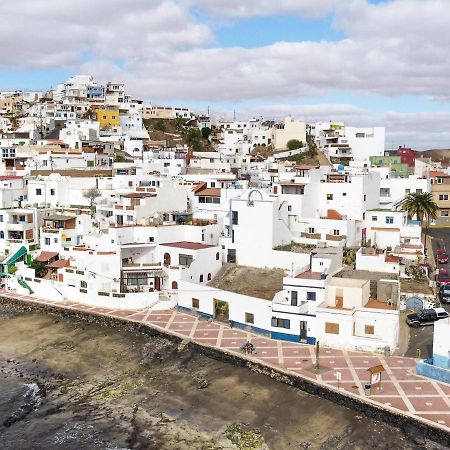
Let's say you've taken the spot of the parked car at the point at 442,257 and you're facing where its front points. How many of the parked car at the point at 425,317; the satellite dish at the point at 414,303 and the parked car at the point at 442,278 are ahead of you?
3

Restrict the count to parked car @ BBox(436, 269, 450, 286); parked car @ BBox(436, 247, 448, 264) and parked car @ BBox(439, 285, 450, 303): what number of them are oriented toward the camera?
3

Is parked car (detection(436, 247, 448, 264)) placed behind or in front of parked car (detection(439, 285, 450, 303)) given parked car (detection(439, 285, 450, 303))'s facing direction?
behind

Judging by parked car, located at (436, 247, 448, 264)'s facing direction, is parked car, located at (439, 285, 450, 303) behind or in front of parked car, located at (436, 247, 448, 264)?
in front

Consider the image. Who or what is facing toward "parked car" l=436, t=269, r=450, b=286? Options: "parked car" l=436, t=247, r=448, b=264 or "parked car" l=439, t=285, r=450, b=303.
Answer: "parked car" l=436, t=247, r=448, b=264

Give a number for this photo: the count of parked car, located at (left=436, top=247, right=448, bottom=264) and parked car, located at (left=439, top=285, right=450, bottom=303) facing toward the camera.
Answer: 2

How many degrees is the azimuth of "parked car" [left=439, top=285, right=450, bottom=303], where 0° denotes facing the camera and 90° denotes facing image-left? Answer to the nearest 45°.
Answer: approximately 0°

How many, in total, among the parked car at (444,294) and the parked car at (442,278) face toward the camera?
2

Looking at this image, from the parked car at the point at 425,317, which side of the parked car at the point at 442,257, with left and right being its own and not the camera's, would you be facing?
front

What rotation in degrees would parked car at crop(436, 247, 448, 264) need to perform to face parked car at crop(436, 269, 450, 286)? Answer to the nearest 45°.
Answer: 0° — it already faces it

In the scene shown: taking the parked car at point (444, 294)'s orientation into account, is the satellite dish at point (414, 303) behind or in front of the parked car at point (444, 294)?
in front

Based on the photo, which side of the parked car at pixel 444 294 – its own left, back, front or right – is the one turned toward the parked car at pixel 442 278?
back

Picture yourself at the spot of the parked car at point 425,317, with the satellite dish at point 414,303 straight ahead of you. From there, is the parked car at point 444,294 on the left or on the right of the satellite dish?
right
